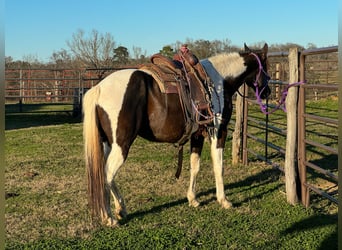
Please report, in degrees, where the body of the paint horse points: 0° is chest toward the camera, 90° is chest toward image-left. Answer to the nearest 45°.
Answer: approximately 225°

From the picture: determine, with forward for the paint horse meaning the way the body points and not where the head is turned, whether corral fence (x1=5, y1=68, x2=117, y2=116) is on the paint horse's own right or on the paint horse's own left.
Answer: on the paint horse's own left
